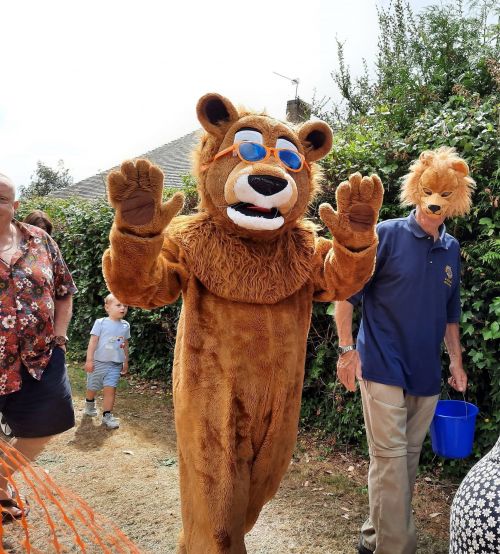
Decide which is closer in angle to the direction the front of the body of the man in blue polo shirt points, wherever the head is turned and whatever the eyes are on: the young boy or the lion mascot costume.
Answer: the lion mascot costume

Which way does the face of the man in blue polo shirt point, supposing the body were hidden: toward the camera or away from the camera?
toward the camera

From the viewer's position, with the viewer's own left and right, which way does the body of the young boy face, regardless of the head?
facing the viewer and to the right of the viewer

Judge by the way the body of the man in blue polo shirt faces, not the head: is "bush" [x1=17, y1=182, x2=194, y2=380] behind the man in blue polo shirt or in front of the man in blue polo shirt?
behind

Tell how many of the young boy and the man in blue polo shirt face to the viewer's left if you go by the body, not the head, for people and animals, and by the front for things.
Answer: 0

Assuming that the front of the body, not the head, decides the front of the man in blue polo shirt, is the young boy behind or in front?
behind

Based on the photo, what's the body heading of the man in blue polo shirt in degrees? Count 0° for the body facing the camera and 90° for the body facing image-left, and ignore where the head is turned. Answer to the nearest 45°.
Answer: approximately 315°

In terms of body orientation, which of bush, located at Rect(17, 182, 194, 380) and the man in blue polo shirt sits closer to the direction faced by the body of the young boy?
the man in blue polo shirt
